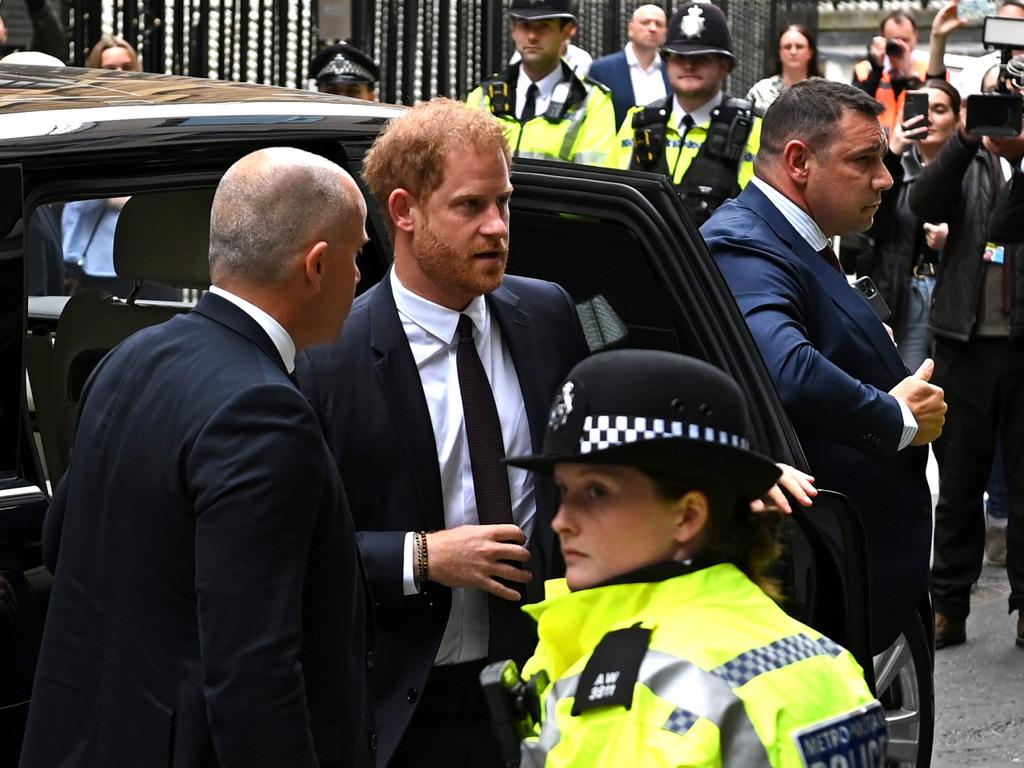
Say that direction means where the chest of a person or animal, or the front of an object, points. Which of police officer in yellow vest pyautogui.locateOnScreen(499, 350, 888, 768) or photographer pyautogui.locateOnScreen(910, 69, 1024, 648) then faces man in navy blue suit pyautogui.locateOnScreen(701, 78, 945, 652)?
the photographer

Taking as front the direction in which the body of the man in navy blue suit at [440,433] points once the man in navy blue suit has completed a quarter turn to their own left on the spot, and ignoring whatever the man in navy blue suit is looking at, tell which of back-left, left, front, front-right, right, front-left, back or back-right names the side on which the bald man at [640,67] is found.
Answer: front-left

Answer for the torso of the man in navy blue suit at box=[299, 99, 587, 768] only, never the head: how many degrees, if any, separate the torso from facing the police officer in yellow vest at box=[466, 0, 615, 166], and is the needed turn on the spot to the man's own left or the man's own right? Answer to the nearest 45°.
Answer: approximately 135° to the man's own left

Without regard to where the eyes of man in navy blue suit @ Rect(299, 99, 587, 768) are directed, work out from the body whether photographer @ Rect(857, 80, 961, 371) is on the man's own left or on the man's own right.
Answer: on the man's own left

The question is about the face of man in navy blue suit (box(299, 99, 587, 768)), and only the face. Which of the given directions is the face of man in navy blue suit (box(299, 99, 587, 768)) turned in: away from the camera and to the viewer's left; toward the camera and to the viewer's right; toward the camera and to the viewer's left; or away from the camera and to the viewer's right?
toward the camera and to the viewer's right

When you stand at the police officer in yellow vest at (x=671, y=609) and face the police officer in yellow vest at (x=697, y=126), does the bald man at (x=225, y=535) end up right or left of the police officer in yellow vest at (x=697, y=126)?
left

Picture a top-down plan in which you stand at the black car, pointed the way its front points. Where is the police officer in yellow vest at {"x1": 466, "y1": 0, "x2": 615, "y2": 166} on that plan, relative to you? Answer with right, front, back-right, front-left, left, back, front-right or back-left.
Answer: front-left

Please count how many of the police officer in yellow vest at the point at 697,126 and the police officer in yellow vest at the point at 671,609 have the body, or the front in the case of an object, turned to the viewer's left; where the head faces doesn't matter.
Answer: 1

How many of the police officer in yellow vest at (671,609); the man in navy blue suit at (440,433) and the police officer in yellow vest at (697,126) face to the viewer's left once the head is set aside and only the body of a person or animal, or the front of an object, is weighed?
1
